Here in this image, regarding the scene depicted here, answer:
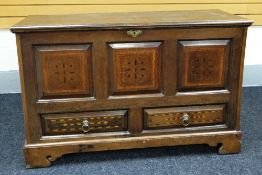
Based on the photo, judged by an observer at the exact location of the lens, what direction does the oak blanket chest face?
facing the viewer
